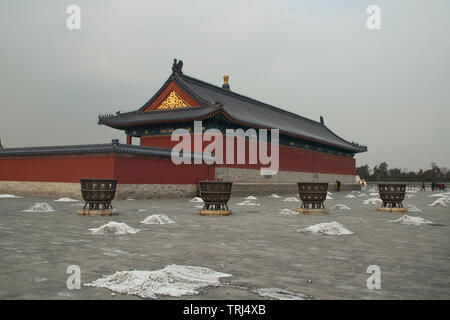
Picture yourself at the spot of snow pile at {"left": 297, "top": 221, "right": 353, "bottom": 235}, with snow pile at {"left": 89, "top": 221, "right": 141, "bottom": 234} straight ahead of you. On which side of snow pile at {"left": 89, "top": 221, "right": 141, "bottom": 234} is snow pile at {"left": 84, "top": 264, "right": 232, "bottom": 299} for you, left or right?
left

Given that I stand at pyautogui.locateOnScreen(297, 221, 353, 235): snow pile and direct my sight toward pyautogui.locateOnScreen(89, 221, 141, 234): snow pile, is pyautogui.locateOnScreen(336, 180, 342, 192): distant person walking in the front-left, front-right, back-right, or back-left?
back-right
